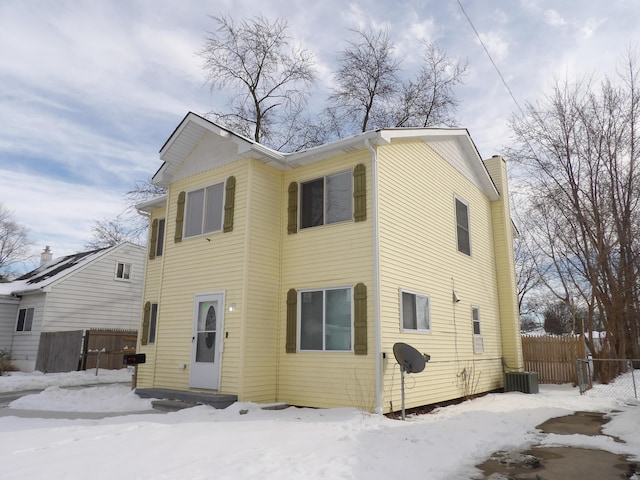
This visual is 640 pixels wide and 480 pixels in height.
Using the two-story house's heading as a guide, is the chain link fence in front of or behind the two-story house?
behind

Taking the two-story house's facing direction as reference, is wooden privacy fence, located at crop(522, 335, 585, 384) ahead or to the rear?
to the rear

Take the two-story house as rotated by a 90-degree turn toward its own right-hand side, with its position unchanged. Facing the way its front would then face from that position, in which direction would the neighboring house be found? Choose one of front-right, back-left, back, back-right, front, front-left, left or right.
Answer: front

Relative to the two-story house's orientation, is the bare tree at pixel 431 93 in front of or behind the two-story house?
behind

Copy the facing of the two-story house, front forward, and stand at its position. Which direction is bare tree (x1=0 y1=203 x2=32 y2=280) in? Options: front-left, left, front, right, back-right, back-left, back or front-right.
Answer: right

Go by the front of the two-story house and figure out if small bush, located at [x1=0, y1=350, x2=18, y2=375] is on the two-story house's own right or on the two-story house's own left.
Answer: on the two-story house's own right

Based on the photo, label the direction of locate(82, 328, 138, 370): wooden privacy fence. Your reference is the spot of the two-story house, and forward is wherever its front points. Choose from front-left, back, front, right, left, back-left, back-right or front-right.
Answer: right

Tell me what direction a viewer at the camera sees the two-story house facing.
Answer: facing the viewer and to the left of the viewer

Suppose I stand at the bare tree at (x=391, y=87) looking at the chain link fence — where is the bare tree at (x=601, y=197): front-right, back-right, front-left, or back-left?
front-left

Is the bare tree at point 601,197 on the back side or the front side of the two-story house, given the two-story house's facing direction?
on the back side

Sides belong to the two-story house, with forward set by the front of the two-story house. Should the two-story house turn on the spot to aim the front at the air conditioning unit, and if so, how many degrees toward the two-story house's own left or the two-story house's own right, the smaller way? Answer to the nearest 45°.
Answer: approximately 180°
